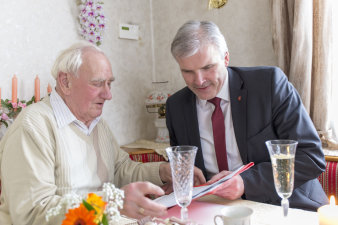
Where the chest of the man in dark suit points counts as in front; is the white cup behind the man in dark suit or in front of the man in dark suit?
in front

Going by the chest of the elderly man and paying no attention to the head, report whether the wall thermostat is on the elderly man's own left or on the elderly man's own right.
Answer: on the elderly man's own left

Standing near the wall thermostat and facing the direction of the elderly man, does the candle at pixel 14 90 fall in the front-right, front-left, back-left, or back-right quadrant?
front-right

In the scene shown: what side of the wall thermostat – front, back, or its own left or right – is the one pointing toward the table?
front

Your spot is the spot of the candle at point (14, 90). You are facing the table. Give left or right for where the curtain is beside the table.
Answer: left

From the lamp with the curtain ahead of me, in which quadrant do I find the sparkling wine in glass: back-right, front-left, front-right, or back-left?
front-right

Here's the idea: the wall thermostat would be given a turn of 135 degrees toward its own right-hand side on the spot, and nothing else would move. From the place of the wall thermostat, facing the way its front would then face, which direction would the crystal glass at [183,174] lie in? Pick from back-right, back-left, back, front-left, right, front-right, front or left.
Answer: back-left

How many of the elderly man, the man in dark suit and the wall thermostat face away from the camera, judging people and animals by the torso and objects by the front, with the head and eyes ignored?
0

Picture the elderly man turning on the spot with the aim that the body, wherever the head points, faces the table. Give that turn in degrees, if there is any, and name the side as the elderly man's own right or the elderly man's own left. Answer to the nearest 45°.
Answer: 0° — they already face it

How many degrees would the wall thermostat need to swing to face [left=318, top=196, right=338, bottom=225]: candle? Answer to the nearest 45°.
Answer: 0° — it already faces it

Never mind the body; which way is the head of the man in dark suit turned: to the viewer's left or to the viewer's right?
to the viewer's left

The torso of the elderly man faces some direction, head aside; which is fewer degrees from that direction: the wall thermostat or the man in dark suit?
the man in dark suit

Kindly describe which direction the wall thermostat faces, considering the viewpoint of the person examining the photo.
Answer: facing the viewer

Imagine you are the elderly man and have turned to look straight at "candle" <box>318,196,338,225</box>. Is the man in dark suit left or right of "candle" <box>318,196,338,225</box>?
left

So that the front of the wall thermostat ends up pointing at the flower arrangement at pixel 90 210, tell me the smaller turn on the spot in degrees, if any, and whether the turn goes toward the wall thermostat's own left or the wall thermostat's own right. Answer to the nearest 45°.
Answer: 0° — it already faces it

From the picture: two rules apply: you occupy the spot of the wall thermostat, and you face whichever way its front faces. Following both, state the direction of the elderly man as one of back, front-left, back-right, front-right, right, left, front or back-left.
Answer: front

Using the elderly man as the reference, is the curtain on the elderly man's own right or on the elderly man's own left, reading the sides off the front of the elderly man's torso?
on the elderly man's own left

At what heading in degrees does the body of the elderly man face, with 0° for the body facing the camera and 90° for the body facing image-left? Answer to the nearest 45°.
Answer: approximately 315°
